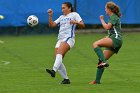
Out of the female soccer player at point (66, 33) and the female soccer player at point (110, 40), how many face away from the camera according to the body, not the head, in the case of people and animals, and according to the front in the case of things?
0

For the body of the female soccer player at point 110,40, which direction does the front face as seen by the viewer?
to the viewer's left

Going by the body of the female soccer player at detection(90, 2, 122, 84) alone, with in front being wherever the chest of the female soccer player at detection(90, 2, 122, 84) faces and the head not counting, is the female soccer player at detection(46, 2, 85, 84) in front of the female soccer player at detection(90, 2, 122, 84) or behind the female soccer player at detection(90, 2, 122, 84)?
in front

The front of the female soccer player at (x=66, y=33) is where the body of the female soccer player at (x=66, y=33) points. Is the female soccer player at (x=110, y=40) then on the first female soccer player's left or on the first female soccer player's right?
on the first female soccer player's left

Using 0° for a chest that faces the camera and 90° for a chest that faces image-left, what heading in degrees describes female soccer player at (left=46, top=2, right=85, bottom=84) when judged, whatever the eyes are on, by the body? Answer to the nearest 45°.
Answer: approximately 45°
